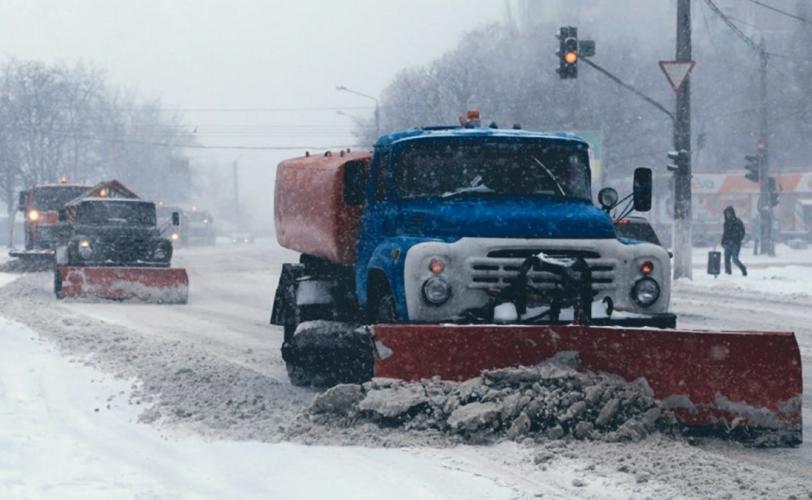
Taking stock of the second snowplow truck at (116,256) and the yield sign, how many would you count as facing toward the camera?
2

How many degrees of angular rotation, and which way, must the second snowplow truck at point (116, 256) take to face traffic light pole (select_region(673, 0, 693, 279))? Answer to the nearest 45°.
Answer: approximately 90° to its left

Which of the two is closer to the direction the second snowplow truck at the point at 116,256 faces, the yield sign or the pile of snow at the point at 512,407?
the pile of snow

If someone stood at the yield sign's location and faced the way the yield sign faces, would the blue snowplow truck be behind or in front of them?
in front

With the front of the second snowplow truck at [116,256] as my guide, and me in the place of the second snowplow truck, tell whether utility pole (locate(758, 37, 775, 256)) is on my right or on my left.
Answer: on my left

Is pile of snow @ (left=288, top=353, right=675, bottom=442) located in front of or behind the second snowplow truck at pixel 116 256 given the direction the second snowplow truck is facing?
in front

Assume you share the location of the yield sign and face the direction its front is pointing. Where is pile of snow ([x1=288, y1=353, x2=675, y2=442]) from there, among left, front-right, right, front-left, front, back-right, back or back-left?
front

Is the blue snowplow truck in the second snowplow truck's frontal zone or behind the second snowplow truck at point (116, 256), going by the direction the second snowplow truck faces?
frontal zone

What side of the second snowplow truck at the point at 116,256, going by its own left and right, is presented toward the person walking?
left

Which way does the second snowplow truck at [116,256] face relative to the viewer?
toward the camera

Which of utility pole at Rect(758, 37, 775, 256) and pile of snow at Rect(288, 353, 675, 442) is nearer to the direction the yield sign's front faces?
the pile of snow

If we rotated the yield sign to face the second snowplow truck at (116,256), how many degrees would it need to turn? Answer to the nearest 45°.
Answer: approximately 45° to its right

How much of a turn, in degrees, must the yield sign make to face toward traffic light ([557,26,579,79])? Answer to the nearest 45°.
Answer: approximately 90° to its right

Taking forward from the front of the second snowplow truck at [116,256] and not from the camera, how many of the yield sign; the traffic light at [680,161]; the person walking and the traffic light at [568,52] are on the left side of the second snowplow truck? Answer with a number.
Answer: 4
